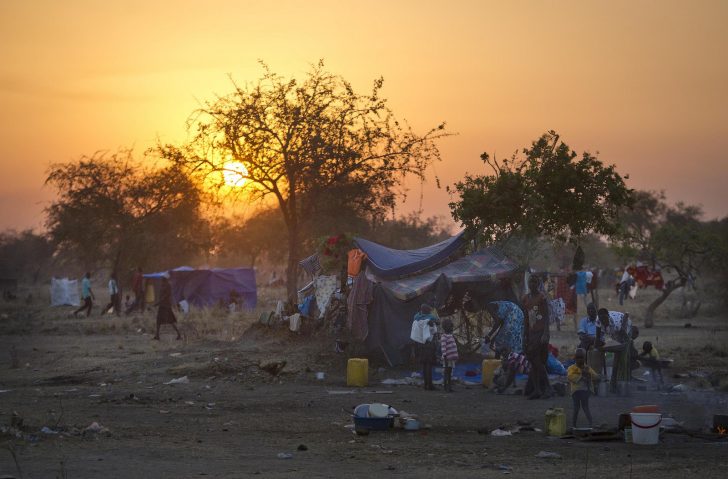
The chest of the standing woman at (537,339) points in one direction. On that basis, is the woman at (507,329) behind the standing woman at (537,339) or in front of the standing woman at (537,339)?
behind

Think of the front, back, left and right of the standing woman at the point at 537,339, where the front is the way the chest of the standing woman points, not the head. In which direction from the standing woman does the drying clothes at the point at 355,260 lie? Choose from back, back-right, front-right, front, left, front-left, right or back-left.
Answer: back-right

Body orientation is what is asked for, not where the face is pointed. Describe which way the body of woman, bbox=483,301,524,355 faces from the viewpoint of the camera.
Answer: to the viewer's left

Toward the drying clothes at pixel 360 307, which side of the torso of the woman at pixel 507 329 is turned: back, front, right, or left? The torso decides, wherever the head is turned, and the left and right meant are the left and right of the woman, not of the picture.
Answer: front

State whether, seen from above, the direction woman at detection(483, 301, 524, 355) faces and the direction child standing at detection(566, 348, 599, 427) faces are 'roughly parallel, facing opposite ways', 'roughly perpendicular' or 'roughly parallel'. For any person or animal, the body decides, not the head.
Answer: roughly perpendicular

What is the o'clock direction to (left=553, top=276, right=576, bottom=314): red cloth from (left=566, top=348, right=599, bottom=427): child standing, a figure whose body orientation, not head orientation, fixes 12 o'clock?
The red cloth is roughly at 6 o'clock from the child standing.

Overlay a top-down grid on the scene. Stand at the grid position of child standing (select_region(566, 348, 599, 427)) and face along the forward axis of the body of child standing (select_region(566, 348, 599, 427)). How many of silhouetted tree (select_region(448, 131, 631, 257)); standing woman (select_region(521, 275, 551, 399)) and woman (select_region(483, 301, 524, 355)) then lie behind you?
3

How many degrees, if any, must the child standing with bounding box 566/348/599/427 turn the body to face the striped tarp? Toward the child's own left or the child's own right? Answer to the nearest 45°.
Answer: approximately 180°

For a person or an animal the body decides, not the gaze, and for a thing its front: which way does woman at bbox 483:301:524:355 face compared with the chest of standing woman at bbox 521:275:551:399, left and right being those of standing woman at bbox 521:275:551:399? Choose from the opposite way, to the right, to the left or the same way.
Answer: to the right

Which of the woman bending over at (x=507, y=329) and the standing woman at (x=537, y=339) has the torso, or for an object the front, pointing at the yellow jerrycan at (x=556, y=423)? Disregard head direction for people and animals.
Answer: the standing woman at (x=537, y=339)

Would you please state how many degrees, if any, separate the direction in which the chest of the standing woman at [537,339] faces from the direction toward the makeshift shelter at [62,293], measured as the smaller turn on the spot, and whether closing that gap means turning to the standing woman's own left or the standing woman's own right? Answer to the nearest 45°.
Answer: approximately 135° to the standing woman's own right

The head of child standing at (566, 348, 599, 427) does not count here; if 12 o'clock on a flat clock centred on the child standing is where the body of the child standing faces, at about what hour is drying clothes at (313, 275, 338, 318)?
The drying clothes is roughly at 5 o'clock from the child standing.

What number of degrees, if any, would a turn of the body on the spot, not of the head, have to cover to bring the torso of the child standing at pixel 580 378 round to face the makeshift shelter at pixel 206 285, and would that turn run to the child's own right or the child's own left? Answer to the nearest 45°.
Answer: approximately 135° to the child's own right

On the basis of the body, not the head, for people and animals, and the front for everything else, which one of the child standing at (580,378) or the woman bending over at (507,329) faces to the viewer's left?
the woman bending over

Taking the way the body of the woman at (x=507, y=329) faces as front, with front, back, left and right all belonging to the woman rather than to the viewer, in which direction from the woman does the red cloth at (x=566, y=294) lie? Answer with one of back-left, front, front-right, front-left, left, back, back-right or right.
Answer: right
